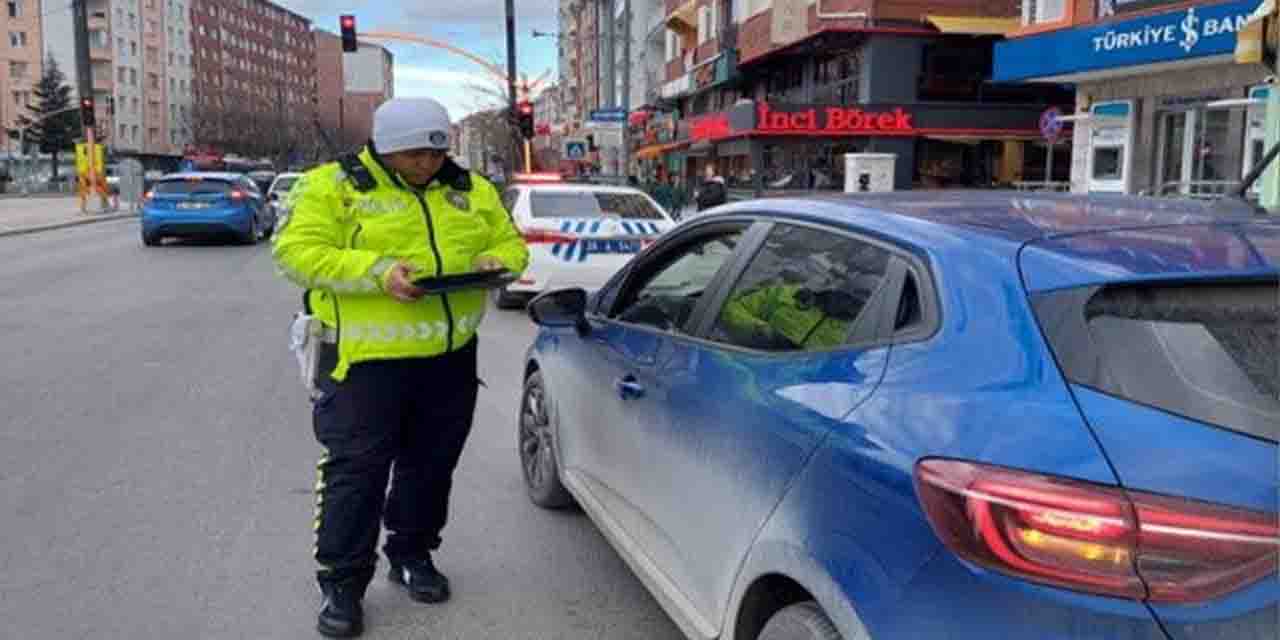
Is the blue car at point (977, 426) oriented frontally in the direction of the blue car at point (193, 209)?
yes

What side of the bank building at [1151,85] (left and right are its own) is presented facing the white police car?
front

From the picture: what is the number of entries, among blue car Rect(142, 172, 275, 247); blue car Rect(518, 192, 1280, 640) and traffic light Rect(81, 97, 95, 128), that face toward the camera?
1

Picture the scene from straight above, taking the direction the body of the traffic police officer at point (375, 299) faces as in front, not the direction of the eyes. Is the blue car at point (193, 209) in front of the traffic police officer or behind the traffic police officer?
behind

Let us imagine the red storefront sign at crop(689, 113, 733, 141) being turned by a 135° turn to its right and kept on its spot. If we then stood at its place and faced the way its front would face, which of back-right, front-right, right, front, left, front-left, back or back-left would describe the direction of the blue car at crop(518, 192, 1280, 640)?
back

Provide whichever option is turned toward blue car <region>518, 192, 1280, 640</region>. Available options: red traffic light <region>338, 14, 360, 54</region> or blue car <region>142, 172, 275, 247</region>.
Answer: the red traffic light

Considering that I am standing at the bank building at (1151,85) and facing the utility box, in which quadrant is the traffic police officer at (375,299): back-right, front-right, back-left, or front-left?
back-left

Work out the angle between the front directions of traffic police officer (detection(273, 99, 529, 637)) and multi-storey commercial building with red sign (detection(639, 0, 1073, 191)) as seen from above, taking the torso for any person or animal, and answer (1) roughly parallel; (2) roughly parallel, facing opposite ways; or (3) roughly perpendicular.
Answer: roughly perpendicular

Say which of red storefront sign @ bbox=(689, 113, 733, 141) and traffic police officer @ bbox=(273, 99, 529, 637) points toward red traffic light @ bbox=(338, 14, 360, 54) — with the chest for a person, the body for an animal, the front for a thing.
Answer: the red storefront sign

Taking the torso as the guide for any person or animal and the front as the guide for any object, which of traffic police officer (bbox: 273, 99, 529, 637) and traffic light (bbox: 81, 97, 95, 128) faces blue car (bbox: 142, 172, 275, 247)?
the traffic light

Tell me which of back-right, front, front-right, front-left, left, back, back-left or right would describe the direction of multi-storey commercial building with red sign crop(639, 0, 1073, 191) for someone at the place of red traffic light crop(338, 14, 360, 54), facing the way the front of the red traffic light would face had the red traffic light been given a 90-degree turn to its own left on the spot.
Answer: front

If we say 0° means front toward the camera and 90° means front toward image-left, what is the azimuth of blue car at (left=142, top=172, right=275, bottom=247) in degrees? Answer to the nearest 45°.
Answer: approximately 225°

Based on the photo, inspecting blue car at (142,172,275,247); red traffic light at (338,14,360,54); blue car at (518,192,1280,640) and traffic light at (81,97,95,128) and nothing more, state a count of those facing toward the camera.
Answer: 2

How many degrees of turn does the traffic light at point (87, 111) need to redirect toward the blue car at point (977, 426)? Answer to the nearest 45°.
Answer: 0° — it already faces it
